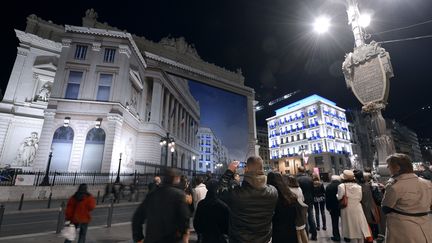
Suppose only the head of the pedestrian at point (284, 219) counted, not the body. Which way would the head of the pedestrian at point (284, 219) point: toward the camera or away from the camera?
away from the camera

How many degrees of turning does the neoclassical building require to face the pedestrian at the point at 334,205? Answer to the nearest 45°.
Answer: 0° — it already faces them

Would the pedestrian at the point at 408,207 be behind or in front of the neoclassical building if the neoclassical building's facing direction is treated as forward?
in front

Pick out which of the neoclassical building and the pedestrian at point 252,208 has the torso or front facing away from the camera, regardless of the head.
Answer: the pedestrian

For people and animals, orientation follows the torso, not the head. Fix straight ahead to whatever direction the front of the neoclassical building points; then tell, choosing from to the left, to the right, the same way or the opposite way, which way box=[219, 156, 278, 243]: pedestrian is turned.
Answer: to the left

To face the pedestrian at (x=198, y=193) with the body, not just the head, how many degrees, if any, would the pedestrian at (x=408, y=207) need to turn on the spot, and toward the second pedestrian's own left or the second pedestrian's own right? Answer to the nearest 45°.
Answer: approximately 45° to the second pedestrian's own left

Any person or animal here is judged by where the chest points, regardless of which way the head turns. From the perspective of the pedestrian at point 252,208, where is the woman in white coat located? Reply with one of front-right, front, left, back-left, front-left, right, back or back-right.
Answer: front-right

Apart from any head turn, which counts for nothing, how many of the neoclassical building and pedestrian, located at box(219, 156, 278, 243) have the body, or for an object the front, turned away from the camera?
1

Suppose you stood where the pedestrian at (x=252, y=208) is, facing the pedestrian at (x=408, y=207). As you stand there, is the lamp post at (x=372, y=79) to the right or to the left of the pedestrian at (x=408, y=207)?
left

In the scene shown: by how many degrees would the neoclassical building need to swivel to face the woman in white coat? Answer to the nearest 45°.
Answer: approximately 45° to its right

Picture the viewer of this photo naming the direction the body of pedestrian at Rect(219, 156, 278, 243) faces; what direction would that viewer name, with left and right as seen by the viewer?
facing away from the viewer

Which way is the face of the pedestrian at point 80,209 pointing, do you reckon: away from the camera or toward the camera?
away from the camera

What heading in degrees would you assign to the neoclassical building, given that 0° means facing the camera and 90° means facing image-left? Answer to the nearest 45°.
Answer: approximately 315°
